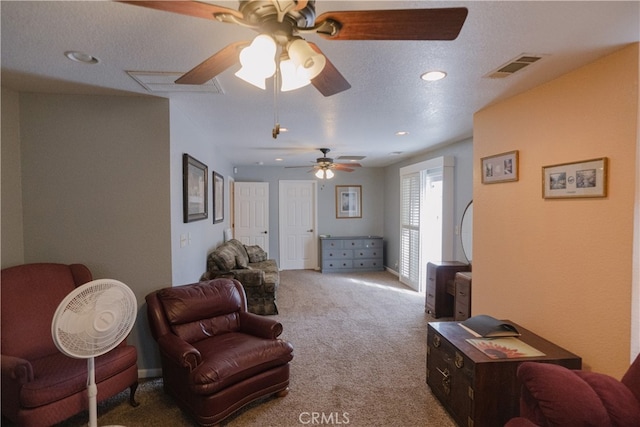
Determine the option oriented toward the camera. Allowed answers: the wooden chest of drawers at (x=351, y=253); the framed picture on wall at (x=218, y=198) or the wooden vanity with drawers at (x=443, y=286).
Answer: the wooden chest of drawers at (x=351, y=253)

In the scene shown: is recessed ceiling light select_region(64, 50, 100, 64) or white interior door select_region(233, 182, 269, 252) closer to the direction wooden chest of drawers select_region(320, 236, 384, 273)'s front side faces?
the recessed ceiling light

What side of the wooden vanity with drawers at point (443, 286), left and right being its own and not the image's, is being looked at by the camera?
left

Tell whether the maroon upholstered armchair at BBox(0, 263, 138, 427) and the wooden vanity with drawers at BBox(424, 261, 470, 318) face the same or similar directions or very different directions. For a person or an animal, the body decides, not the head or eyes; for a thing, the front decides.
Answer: very different directions

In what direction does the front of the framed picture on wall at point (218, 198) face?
to the viewer's right

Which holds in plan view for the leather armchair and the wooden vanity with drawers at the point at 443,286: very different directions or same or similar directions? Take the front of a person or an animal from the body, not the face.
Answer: very different directions

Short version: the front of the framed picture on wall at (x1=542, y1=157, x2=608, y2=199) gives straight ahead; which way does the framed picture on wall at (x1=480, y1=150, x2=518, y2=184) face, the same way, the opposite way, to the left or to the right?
the same way

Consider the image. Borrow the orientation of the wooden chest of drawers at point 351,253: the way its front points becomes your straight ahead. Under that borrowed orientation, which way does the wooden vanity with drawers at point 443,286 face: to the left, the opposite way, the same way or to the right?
to the right

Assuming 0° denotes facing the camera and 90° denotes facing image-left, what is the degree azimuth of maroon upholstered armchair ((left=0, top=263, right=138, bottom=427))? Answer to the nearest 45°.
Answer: approximately 315°

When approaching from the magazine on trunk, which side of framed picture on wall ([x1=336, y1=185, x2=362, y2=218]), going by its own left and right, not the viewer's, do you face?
front

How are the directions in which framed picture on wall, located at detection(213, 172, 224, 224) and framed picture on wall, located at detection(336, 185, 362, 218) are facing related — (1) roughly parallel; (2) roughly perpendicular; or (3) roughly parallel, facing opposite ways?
roughly perpendicular

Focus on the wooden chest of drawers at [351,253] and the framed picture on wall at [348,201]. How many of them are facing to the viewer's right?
0

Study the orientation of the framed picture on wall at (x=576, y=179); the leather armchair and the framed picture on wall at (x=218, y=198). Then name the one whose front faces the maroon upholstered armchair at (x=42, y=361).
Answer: the framed picture on wall at (x=576, y=179)

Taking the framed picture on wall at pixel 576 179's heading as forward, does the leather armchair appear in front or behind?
in front

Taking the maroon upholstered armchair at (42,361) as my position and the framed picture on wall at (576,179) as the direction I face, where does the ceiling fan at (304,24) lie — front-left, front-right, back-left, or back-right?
front-right

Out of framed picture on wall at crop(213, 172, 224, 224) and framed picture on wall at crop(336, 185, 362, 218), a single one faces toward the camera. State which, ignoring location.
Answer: framed picture on wall at crop(336, 185, 362, 218)
